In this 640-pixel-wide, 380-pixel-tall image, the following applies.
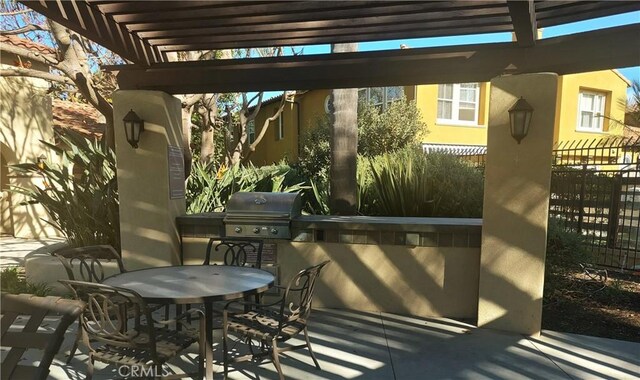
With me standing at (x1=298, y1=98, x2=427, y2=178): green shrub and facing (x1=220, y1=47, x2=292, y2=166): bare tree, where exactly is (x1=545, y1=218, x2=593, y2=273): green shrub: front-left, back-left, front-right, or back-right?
back-left

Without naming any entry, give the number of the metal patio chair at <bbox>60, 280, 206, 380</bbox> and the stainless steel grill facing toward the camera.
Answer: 1

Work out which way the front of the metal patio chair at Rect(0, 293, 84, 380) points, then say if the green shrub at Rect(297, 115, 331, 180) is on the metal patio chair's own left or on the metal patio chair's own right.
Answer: on the metal patio chair's own right

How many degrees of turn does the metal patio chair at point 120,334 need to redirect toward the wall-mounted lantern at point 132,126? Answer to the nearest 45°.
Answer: approximately 45° to its left

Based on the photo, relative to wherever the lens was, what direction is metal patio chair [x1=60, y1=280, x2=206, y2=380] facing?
facing away from the viewer and to the right of the viewer

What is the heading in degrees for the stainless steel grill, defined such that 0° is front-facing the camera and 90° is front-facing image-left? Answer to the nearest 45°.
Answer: approximately 0°

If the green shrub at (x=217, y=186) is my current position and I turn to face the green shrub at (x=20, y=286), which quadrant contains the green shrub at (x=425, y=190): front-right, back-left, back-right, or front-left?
back-left
